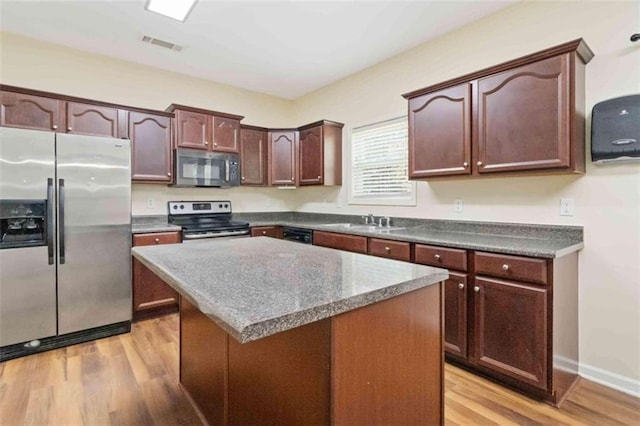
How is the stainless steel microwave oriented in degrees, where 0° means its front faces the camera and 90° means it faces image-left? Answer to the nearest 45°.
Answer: approximately 0°

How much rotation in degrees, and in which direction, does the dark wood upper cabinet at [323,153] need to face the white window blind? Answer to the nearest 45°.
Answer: approximately 90° to its left

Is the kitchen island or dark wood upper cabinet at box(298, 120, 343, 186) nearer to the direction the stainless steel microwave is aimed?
the kitchen island

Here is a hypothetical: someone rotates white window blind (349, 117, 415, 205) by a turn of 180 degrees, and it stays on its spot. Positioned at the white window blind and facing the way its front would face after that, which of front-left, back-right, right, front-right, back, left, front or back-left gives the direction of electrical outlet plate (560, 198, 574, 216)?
right

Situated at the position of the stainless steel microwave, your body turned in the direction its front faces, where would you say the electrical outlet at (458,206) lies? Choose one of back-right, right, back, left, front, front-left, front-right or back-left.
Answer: front-left

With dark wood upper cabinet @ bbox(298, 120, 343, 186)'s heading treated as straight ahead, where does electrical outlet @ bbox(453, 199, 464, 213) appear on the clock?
The electrical outlet is roughly at 9 o'clock from the dark wood upper cabinet.

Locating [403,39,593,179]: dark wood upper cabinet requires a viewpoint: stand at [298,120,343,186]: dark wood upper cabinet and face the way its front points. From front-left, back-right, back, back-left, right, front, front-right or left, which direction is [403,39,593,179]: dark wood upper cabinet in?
left

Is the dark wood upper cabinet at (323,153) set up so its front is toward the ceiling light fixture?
yes

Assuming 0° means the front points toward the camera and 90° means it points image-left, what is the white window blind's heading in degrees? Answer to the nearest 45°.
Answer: approximately 45°
